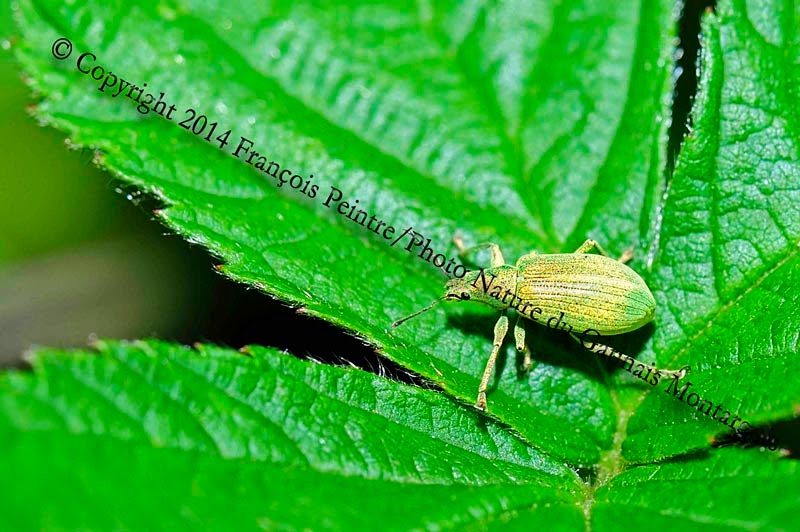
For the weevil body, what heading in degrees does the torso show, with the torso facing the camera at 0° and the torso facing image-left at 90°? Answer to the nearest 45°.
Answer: approximately 90°

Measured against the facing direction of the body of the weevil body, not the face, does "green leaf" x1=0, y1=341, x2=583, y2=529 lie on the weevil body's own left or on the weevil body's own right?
on the weevil body's own left
